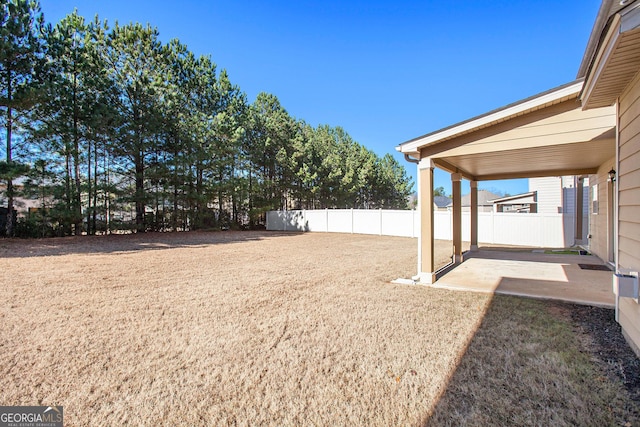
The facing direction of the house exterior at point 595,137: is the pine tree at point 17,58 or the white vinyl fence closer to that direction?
the pine tree

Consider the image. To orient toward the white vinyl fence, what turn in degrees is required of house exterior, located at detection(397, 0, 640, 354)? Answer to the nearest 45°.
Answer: approximately 45° to its right

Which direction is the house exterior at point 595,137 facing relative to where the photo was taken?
to the viewer's left
